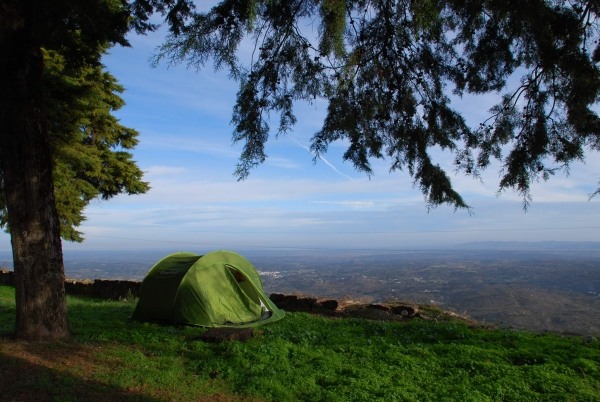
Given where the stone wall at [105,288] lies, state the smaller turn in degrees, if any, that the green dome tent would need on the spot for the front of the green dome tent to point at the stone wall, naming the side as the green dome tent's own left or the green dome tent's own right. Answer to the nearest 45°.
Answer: approximately 180°

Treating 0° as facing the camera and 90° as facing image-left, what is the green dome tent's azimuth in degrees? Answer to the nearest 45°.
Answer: approximately 315°
